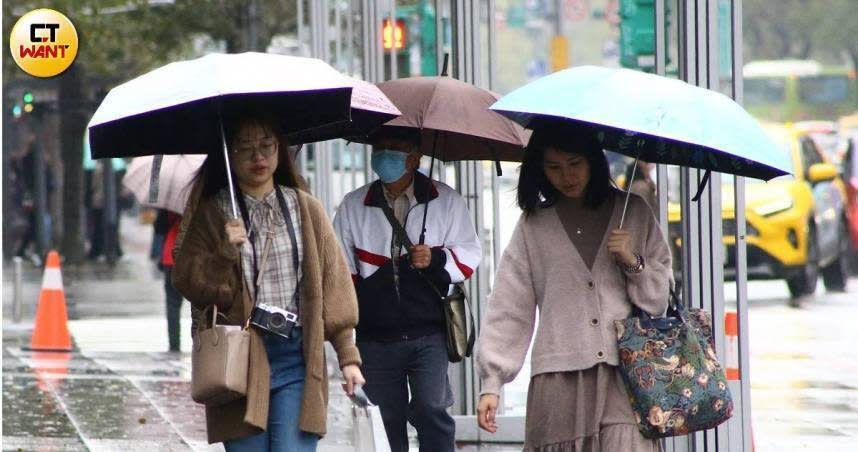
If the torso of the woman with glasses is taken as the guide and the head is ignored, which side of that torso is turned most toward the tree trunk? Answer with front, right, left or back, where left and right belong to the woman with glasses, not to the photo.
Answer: back

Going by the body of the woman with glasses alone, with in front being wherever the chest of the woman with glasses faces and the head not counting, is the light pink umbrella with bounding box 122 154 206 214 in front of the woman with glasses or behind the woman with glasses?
behind

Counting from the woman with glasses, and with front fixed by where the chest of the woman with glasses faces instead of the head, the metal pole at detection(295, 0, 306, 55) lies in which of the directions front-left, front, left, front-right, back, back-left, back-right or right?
back

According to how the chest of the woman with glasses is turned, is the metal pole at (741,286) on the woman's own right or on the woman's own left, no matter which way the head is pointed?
on the woman's own left

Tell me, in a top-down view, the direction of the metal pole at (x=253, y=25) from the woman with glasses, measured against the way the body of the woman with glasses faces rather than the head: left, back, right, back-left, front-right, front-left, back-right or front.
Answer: back

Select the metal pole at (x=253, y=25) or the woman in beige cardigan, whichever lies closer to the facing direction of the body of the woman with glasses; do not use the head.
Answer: the woman in beige cardigan

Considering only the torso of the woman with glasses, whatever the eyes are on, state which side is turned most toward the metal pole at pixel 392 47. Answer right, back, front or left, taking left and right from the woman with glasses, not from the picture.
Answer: back

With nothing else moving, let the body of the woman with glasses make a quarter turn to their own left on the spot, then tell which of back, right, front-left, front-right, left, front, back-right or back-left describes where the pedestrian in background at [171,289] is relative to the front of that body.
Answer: left

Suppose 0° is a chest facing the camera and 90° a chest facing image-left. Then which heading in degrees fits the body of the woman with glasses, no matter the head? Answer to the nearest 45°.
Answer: approximately 0°

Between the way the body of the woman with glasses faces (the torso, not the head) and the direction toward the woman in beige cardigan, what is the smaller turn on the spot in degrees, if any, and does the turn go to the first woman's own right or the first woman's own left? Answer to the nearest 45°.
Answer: approximately 90° to the first woman's own left
